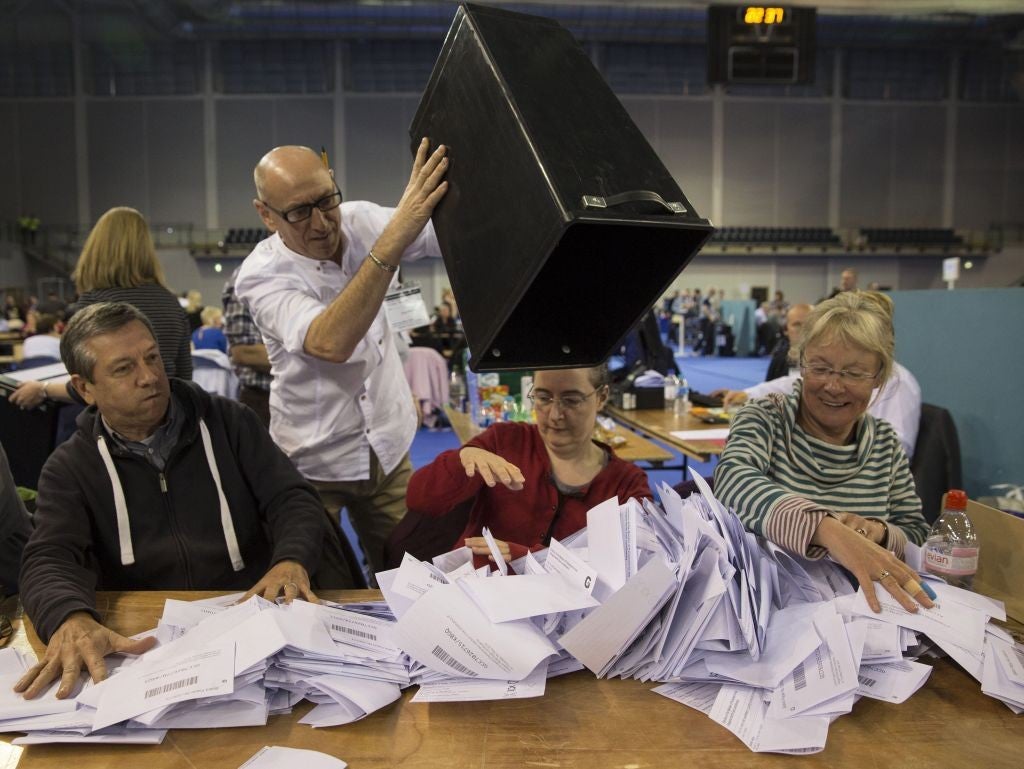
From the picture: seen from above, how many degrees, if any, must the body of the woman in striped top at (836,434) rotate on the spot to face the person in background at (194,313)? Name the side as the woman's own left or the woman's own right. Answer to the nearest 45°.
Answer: approximately 135° to the woman's own right

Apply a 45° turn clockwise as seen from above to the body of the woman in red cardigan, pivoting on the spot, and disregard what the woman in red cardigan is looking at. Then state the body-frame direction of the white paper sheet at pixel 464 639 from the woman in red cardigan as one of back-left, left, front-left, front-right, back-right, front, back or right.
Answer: front-left

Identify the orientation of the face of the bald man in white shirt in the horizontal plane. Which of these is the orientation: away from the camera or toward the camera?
toward the camera

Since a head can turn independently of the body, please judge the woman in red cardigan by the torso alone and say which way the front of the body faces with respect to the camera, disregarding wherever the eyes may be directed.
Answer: toward the camera

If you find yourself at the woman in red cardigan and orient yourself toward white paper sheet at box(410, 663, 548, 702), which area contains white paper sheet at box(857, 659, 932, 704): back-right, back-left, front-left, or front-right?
front-left

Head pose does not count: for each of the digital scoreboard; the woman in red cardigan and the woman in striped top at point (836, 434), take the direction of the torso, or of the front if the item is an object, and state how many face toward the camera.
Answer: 3

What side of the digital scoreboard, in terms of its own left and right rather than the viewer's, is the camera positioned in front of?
front

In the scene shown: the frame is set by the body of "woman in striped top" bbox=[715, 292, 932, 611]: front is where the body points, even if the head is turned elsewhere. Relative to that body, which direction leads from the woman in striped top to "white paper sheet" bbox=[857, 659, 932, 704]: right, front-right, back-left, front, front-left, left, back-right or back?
front

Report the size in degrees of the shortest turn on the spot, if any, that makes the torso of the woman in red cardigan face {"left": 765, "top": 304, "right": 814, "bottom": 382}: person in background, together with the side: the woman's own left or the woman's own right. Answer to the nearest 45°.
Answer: approximately 135° to the woman's own left

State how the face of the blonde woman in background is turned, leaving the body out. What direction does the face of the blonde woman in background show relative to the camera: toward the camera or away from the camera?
away from the camera

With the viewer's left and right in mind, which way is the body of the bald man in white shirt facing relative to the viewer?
facing the viewer and to the right of the viewer

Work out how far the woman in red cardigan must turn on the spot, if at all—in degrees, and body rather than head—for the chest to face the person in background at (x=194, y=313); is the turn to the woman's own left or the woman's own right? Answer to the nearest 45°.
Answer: approximately 135° to the woman's own right

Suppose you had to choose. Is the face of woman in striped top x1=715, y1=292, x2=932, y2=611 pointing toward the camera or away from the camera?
toward the camera

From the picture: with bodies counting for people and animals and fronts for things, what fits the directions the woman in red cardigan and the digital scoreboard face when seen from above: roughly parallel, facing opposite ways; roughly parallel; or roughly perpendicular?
roughly parallel
